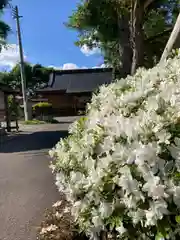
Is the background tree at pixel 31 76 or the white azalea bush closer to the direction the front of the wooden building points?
the white azalea bush

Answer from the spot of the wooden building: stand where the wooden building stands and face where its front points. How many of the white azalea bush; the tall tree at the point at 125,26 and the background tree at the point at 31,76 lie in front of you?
2

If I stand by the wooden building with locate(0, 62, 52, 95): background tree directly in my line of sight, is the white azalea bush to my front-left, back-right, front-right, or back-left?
back-left

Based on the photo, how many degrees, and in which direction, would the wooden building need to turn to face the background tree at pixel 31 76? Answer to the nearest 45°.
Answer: approximately 135° to its right

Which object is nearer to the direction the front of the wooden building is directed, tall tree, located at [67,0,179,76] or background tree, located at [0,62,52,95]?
the tall tree

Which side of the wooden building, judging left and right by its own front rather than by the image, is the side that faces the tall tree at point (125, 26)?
front

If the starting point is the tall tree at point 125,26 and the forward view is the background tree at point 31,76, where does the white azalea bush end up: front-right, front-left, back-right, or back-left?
back-left

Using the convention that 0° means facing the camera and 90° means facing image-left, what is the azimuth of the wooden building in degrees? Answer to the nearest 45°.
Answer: approximately 0°

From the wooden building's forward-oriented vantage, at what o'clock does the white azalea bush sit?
The white azalea bush is roughly at 12 o'clock from the wooden building.
